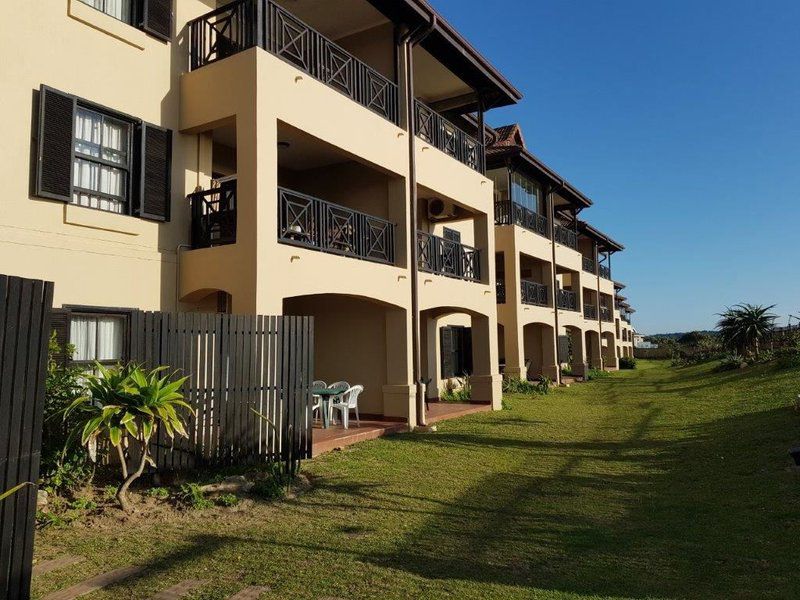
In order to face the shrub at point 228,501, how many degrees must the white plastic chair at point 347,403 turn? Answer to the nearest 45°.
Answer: approximately 45° to its left

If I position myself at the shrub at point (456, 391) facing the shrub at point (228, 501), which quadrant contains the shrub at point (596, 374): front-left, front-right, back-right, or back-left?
back-left

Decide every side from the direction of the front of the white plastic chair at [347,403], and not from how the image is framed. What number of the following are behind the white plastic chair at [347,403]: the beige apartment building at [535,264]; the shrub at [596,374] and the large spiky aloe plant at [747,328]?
3

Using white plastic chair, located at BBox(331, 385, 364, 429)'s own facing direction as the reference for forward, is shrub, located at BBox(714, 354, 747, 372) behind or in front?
behind

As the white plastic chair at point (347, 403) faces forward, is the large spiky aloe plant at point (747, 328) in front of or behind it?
behind

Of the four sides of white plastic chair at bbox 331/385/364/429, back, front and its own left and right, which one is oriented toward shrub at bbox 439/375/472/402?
back

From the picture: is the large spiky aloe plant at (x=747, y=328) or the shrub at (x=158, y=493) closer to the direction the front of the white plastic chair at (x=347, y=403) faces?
the shrub

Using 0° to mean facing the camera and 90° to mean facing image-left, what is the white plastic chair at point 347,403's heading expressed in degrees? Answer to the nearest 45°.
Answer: approximately 45°
